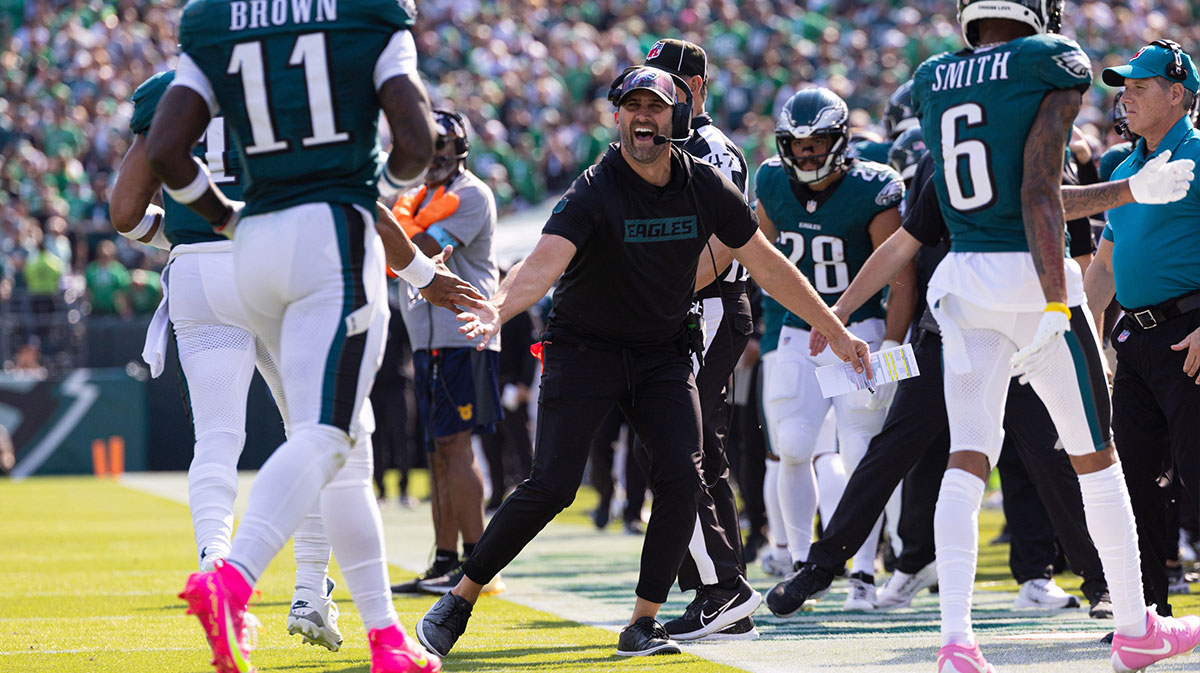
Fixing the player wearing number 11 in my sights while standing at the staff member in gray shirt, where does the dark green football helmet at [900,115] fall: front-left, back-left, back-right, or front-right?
back-left

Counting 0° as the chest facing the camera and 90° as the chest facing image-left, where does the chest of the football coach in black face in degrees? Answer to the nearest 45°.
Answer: approximately 0°

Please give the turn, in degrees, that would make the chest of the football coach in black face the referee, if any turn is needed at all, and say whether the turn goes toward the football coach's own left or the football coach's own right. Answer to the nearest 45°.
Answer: approximately 180°

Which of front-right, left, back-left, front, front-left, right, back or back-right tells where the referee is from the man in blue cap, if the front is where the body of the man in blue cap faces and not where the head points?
front-right

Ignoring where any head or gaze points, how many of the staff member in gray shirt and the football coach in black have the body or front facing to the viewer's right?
0

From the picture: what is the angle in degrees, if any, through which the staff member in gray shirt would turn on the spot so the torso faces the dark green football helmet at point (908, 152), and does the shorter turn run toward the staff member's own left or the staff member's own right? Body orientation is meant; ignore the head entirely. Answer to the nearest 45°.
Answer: approximately 135° to the staff member's own left

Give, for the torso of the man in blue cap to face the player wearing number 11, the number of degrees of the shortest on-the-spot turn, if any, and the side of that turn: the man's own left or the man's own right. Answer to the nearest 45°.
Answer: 0° — they already face them

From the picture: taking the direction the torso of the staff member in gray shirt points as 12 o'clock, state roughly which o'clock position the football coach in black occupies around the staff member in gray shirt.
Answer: The football coach in black is roughly at 10 o'clock from the staff member in gray shirt.

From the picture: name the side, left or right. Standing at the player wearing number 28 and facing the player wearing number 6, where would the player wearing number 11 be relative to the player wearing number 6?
right

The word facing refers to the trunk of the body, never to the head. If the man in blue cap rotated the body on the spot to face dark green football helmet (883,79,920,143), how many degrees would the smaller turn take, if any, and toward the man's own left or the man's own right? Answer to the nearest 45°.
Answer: approximately 90° to the man's own right
